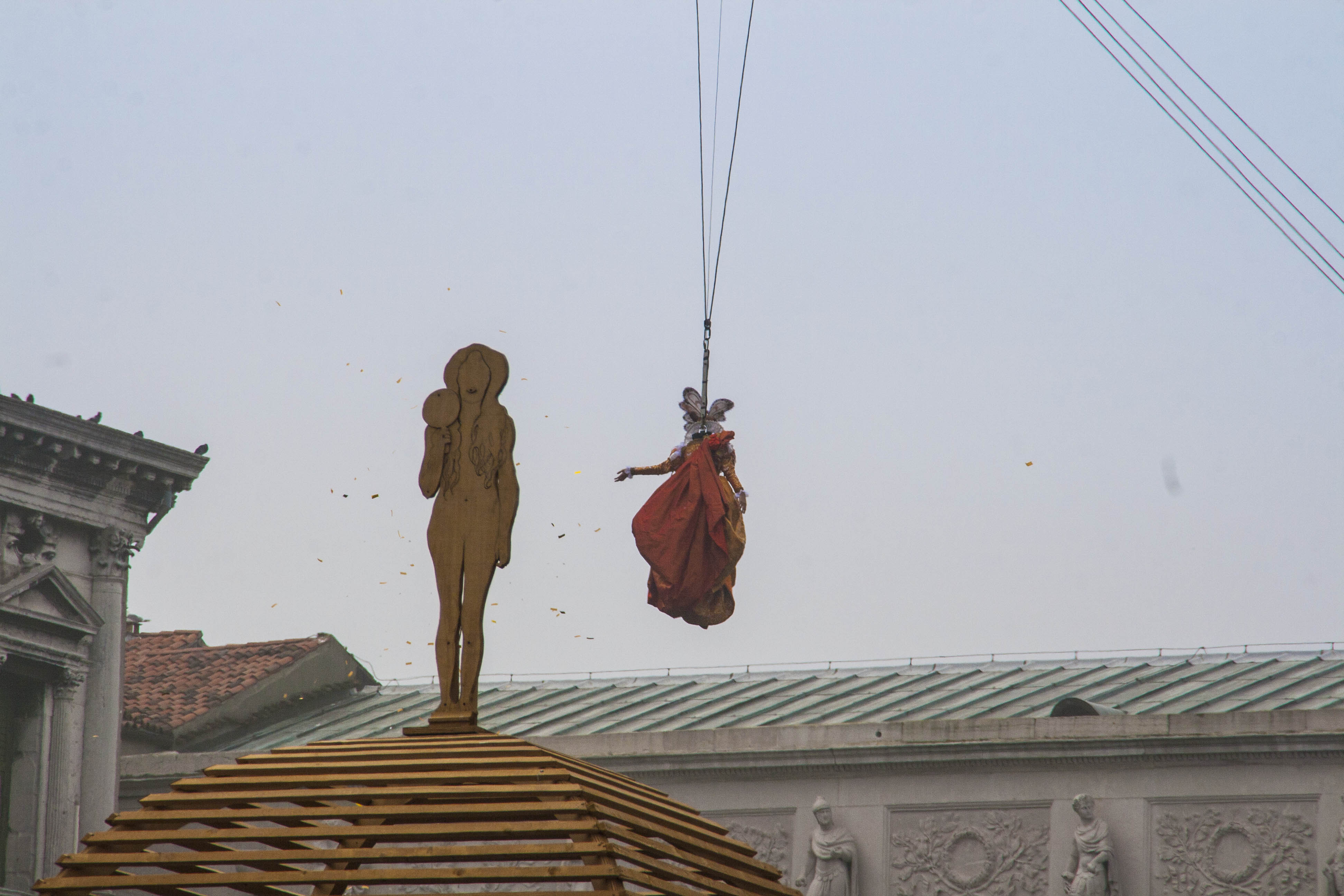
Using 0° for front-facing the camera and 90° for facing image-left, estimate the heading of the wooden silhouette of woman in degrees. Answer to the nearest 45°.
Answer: approximately 0°

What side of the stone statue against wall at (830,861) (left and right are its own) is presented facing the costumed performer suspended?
front

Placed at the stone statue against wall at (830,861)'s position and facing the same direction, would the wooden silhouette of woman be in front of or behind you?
in front

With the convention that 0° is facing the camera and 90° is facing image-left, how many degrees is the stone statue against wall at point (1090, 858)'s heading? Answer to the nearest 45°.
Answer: approximately 0°

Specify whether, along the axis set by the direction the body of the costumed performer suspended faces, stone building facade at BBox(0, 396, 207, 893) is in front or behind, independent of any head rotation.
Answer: in front
